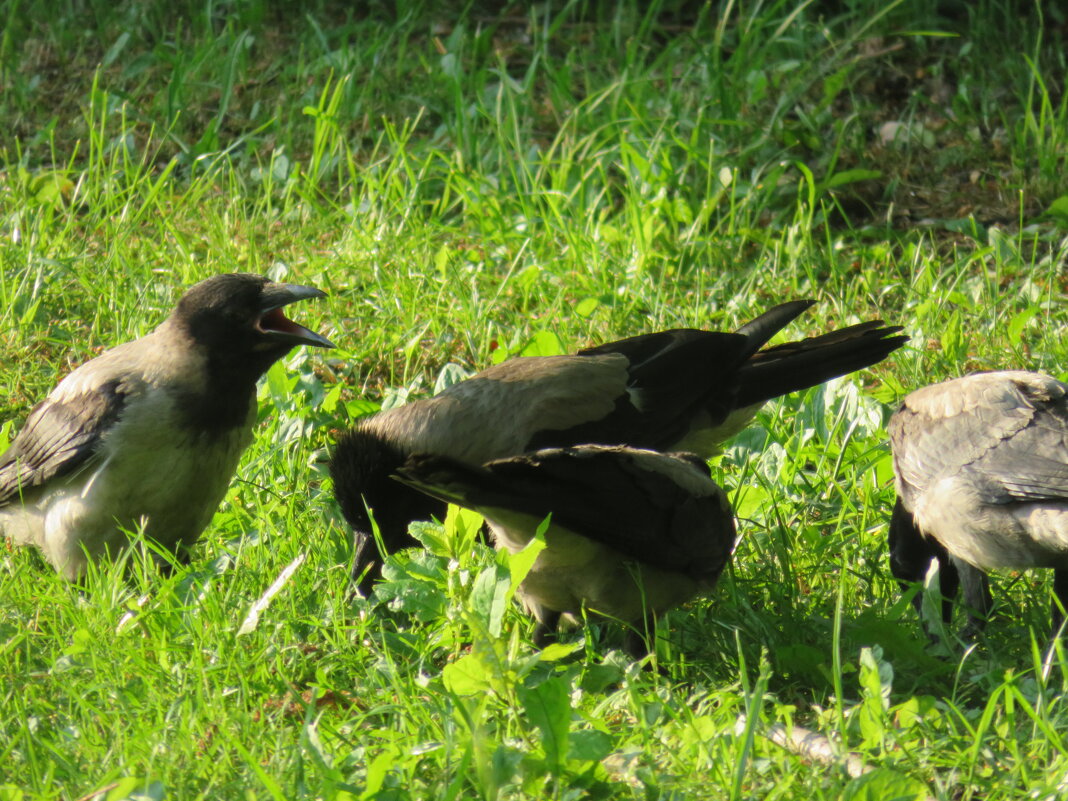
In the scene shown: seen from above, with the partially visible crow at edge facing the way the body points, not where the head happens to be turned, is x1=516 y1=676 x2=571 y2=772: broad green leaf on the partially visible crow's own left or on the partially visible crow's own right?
on the partially visible crow's own left

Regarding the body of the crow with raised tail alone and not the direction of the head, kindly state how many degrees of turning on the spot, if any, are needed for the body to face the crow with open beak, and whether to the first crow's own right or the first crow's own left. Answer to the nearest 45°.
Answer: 0° — it already faces it

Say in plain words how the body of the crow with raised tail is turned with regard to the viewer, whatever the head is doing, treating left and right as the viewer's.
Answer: facing to the left of the viewer

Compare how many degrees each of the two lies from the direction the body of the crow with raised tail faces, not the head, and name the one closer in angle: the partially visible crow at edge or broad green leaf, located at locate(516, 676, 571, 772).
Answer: the broad green leaf

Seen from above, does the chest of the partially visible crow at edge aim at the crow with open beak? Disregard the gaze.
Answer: yes

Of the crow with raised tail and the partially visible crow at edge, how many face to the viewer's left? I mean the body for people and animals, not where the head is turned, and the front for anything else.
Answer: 2

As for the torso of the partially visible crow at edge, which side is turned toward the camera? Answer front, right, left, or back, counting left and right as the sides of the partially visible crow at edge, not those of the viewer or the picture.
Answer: left

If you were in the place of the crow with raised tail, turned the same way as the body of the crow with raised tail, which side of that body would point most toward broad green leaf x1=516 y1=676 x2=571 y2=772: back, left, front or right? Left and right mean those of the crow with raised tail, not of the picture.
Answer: left
